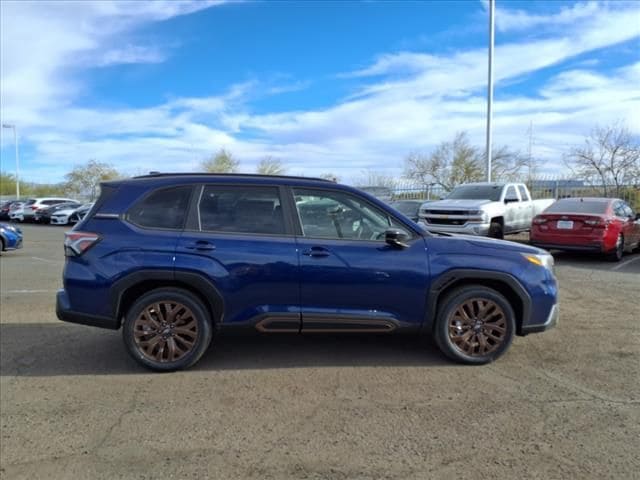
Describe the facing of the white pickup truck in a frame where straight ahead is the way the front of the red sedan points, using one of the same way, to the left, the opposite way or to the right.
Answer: the opposite way

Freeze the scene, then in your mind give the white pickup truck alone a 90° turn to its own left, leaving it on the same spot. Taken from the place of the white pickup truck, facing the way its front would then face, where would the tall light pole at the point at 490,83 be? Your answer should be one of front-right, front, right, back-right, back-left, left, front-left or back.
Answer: back-left

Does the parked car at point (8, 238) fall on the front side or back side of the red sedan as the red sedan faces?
on the back side

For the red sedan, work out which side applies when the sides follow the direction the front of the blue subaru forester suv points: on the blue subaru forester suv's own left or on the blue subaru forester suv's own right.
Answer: on the blue subaru forester suv's own left

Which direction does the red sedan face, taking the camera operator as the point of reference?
facing away from the viewer and to the right of the viewer

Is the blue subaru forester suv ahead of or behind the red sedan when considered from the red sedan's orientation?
behind

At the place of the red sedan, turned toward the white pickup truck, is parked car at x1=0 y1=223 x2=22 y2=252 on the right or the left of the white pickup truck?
left

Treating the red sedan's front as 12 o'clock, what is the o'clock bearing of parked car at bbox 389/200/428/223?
The parked car is roughly at 9 o'clock from the red sedan.

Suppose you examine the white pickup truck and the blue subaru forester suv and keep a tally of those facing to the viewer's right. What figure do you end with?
1

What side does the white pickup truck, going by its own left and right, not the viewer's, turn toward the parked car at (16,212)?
right

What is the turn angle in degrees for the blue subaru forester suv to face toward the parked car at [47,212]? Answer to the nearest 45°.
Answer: approximately 135° to its left

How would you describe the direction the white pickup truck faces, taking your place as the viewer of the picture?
facing the viewer and to the left of the viewer

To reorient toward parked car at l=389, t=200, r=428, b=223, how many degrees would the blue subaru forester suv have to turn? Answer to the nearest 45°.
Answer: approximately 90° to its left

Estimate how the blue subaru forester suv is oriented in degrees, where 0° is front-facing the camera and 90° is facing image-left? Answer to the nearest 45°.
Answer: approximately 270°

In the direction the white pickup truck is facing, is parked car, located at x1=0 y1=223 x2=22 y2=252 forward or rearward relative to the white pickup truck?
forward
